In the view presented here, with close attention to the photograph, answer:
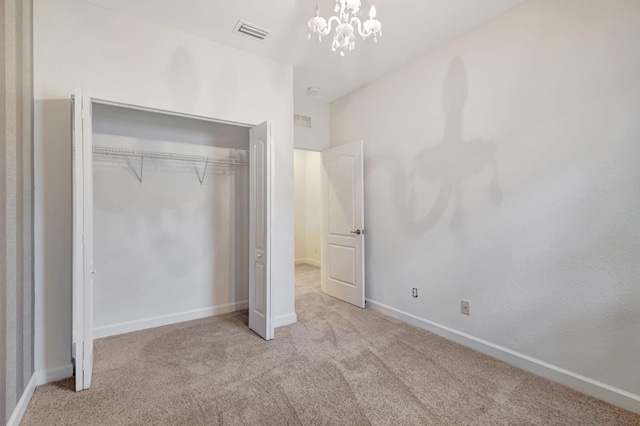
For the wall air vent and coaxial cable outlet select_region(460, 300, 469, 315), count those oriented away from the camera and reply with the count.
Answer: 0

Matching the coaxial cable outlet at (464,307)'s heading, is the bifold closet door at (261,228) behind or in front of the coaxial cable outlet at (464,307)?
in front

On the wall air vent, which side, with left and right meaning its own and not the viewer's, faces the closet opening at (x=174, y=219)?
right

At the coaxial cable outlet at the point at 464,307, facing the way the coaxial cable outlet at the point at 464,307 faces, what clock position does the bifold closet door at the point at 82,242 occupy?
The bifold closet door is roughly at 12 o'clock from the coaxial cable outlet.

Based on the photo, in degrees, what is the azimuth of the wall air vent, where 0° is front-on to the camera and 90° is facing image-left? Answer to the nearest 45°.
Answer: approximately 315°

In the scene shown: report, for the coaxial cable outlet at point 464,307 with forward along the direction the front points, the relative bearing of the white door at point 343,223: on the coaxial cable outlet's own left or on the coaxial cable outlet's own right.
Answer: on the coaxial cable outlet's own right

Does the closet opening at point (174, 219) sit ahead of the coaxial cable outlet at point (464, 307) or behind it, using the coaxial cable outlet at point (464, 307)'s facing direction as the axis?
ahead

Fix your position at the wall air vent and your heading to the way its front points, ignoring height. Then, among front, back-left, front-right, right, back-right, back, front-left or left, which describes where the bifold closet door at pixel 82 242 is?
right

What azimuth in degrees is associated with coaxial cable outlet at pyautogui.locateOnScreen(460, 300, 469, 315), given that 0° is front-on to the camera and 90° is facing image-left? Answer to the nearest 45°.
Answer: approximately 45°
